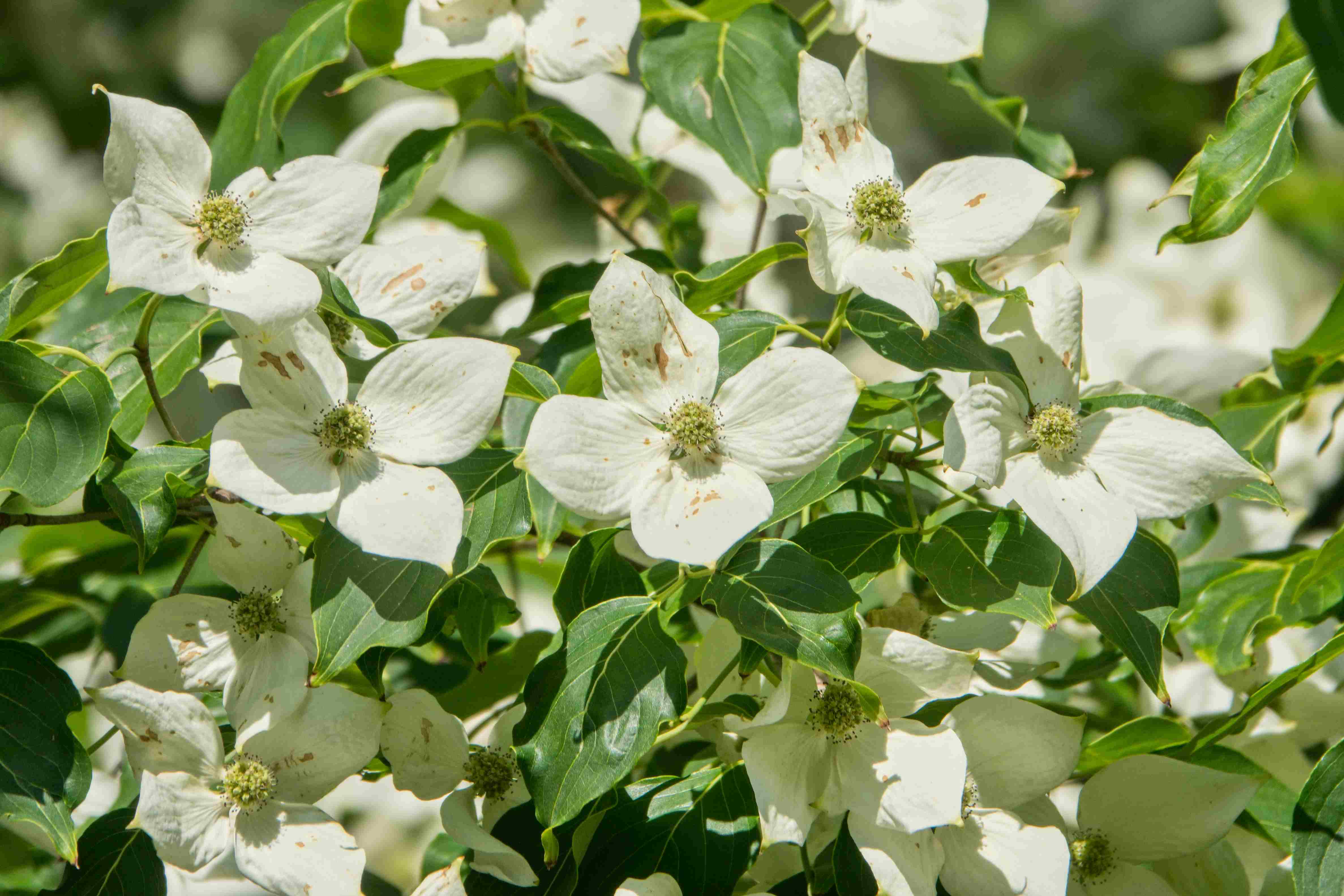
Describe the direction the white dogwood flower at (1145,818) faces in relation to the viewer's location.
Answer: facing the viewer

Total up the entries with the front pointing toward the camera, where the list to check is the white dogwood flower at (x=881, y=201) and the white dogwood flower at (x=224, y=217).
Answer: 2

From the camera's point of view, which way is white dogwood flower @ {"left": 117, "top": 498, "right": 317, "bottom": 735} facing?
toward the camera

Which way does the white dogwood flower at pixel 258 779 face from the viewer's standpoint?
toward the camera

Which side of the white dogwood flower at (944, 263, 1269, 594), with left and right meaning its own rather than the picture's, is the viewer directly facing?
front

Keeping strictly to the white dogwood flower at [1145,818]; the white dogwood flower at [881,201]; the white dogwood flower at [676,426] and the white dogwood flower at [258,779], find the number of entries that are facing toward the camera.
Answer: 4

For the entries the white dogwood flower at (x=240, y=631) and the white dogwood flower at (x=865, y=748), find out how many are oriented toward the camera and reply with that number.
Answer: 2
